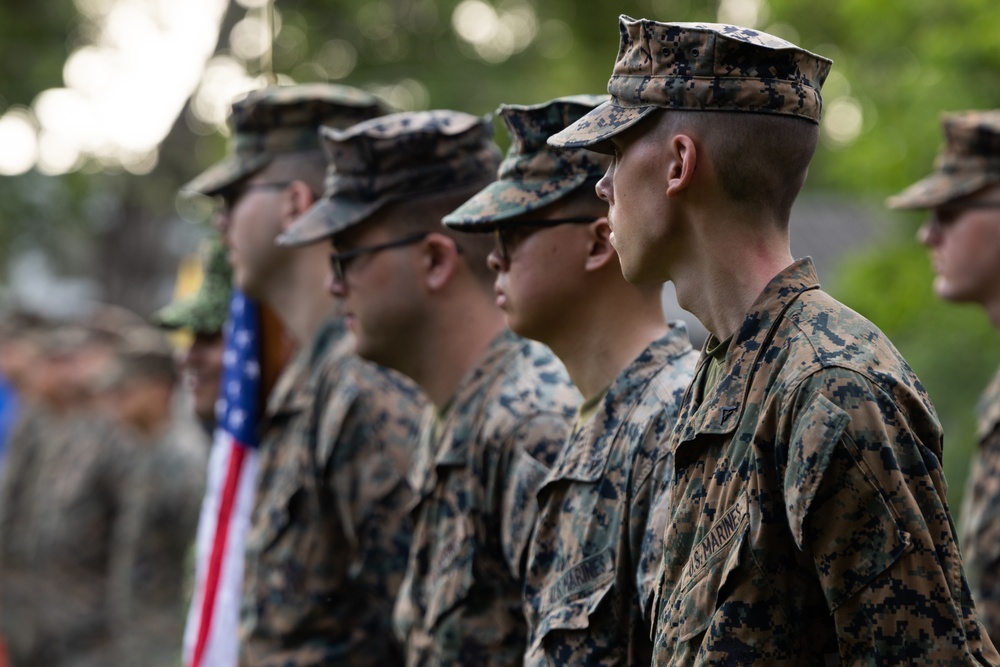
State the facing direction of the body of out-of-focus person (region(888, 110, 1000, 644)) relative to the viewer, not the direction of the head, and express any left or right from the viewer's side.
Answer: facing to the left of the viewer

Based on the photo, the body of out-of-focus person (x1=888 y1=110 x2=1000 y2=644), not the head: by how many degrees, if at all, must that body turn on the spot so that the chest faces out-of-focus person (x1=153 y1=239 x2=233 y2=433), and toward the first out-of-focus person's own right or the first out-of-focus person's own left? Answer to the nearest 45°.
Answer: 0° — they already face them

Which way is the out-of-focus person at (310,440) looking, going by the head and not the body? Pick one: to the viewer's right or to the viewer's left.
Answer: to the viewer's left

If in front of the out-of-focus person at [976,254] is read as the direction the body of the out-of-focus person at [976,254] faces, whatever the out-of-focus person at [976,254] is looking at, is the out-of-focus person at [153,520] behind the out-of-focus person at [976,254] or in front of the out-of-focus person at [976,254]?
in front

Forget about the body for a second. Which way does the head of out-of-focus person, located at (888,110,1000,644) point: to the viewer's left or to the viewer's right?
to the viewer's left
